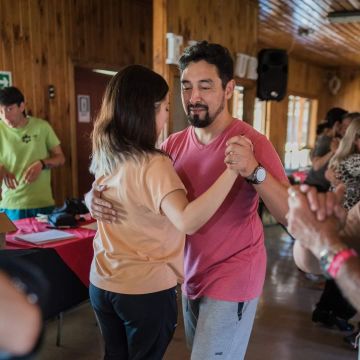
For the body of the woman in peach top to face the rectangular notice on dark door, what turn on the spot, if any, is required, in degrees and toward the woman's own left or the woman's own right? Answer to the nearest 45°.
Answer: approximately 45° to the woman's own left

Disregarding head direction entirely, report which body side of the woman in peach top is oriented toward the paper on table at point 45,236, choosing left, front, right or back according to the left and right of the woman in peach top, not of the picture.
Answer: left

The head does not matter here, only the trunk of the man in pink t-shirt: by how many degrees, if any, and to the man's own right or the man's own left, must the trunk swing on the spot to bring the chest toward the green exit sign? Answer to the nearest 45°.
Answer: approximately 90° to the man's own right

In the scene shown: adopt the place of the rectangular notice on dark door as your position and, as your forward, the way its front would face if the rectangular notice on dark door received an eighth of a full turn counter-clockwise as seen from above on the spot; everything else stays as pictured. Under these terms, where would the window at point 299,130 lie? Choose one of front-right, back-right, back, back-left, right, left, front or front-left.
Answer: left

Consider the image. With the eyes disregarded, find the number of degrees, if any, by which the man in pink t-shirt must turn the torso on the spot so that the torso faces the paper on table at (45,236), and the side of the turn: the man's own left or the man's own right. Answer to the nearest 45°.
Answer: approximately 90° to the man's own right

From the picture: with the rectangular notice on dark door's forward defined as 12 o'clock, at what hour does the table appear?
The table is roughly at 12 o'clock from the rectangular notice on dark door.

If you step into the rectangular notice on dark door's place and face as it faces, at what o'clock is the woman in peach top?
The woman in peach top is roughly at 12 o'clock from the rectangular notice on dark door.

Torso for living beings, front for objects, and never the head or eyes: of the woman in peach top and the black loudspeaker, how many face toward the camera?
1

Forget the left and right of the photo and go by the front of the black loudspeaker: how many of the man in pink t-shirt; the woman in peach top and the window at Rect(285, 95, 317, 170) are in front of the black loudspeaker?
2

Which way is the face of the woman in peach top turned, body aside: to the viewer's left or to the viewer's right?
to the viewer's right

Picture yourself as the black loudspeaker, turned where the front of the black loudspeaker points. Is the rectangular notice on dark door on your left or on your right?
on your right

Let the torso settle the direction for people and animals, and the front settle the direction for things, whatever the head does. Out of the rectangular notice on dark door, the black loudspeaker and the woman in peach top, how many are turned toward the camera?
2
